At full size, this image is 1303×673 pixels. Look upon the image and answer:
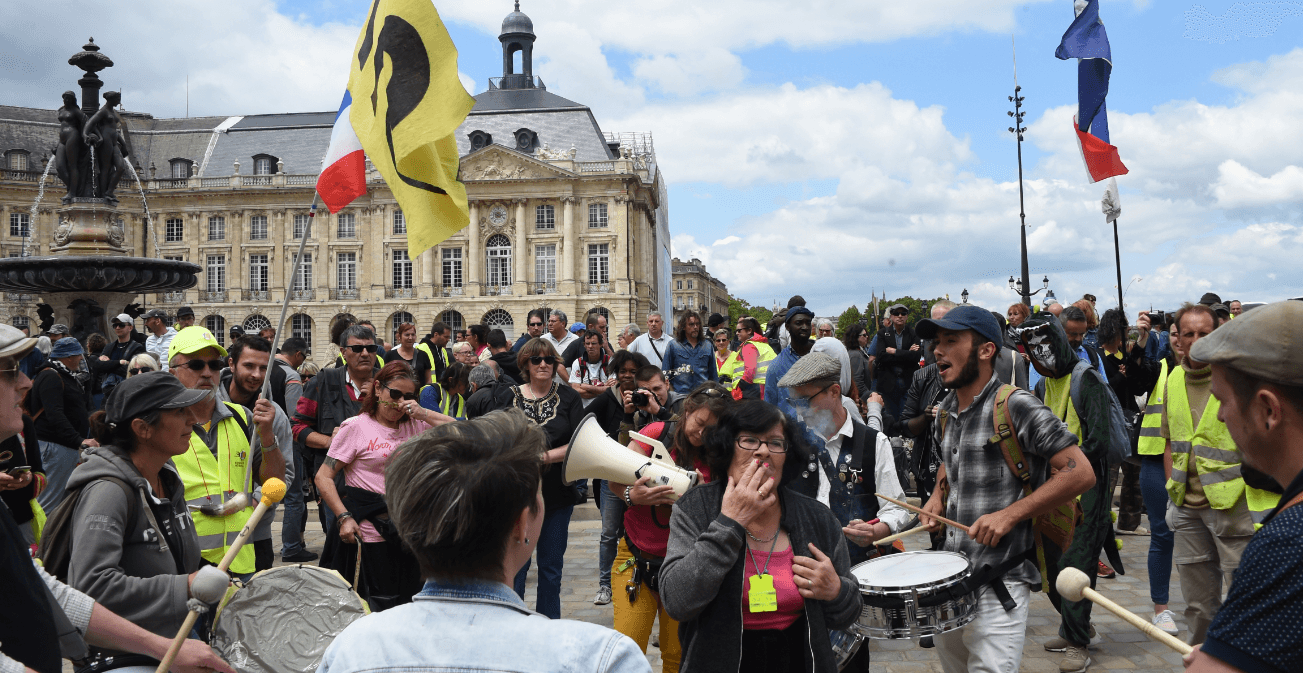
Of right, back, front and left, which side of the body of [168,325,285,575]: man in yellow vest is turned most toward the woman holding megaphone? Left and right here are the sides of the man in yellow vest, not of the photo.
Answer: left

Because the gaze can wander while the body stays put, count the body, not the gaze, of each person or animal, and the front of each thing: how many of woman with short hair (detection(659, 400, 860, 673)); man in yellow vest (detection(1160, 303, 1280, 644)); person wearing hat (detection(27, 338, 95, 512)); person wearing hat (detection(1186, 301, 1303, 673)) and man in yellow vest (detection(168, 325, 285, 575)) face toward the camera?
3

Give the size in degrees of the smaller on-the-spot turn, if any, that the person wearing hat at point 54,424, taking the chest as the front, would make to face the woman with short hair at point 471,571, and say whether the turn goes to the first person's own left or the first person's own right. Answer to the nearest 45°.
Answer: approximately 90° to the first person's own right

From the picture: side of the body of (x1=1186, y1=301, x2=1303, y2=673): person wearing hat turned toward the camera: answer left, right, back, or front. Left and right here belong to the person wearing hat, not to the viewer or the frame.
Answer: left

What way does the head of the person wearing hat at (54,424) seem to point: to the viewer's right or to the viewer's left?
to the viewer's right

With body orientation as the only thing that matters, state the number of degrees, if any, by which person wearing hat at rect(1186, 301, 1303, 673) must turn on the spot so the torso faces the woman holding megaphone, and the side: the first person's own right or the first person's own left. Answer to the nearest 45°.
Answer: approximately 45° to the first person's own right

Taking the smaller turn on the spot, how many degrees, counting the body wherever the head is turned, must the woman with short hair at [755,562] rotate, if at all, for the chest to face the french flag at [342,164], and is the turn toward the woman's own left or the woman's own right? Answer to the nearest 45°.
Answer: approximately 135° to the woman's own right

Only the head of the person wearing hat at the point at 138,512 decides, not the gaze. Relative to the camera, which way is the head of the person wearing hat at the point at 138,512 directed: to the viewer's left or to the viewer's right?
to the viewer's right
